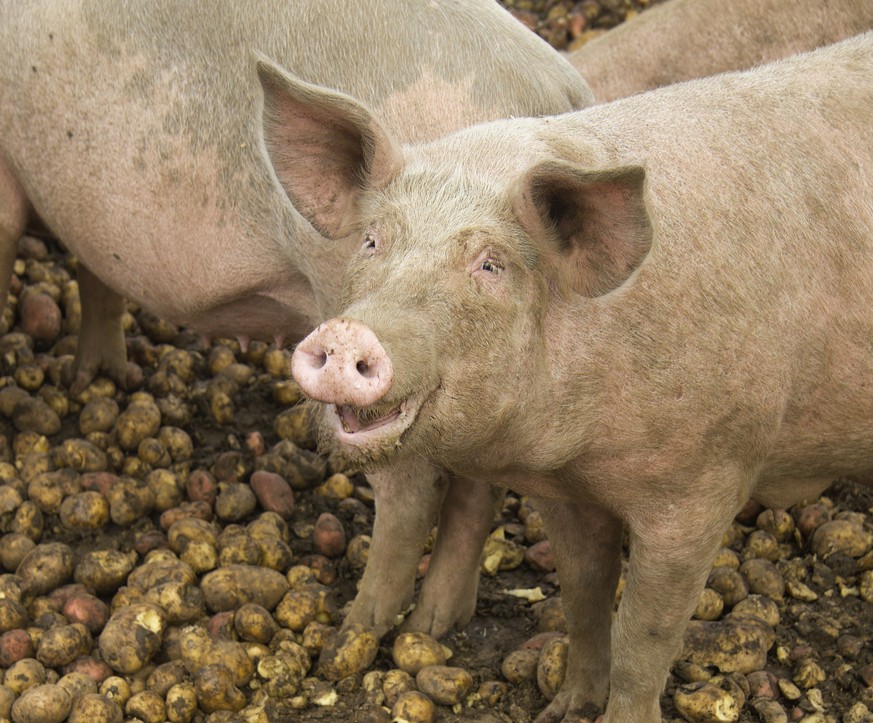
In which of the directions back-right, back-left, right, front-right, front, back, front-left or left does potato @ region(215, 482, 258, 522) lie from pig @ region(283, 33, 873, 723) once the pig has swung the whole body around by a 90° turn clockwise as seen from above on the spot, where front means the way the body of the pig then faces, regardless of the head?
front

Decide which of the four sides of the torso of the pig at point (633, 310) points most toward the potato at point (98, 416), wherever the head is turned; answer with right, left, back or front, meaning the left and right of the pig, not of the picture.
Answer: right

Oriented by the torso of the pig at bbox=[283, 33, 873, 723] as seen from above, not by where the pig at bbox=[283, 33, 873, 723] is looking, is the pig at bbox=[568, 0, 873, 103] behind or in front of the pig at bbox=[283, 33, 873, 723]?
behind

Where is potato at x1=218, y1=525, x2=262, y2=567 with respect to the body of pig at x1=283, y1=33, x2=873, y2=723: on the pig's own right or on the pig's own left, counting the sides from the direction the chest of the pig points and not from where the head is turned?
on the pig's own right

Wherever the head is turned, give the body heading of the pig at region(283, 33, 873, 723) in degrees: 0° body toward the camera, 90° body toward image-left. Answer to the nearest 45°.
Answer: approximately 45°

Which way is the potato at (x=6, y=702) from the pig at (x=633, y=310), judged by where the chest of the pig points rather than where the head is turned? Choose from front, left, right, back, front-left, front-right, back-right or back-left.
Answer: front-right

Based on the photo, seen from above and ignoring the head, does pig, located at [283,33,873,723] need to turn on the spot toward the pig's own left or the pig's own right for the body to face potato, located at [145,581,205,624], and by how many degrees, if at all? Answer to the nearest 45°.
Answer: approximately 90° to the pig's own right
